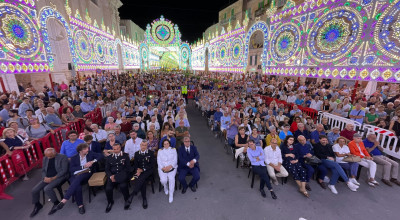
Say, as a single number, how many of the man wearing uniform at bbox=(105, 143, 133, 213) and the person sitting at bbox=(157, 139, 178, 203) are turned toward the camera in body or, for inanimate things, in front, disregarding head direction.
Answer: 2

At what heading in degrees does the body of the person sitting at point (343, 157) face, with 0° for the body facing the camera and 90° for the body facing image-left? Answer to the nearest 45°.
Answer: approximately 315°

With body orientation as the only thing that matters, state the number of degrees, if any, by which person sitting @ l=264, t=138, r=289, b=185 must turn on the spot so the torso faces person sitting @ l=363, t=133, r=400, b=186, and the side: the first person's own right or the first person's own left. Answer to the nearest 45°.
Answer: approximately 90° to the first person's own left

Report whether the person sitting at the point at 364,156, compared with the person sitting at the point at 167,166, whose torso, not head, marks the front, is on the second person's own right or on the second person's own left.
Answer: on the second person's own left

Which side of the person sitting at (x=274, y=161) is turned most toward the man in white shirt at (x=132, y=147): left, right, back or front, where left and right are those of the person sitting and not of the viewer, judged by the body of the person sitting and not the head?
right

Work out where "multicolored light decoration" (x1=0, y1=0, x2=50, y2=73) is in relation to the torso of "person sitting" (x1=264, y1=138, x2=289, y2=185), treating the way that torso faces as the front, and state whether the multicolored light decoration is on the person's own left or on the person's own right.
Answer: on the person's own right

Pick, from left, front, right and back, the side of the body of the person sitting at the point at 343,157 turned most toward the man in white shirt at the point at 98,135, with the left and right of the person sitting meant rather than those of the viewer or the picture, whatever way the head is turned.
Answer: right

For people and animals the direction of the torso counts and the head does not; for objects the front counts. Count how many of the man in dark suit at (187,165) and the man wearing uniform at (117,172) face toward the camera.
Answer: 2

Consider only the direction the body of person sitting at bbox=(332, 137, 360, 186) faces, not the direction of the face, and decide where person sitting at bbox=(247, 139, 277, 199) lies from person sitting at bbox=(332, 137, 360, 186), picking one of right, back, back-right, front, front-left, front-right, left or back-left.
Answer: right

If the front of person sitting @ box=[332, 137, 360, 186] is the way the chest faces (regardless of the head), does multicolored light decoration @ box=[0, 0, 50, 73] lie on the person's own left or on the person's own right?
on the person's own right

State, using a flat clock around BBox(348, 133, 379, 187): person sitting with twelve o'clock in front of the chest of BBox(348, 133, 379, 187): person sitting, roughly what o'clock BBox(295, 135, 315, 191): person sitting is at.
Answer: BBox(295, 135, 315, 191): person sitting is roughly at 3 o'clock from BBox(348, 133, 379, 187): person sitting.

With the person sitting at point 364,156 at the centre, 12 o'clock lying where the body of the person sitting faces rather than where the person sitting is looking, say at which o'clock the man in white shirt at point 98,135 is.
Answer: The man in white shirt is roughly at 3 o'clock from the person sitting.

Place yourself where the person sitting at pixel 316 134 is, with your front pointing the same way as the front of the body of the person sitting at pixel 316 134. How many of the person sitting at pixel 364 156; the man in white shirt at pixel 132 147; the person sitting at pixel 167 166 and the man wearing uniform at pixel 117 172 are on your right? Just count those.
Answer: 3

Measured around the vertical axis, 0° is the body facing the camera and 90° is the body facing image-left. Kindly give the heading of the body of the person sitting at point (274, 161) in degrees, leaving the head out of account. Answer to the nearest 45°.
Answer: approximately 315°

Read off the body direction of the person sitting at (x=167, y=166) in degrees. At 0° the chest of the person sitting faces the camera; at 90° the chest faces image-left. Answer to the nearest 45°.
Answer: approximately 0°

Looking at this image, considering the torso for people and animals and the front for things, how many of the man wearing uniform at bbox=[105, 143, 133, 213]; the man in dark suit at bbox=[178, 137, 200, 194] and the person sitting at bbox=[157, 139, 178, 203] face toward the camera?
3
